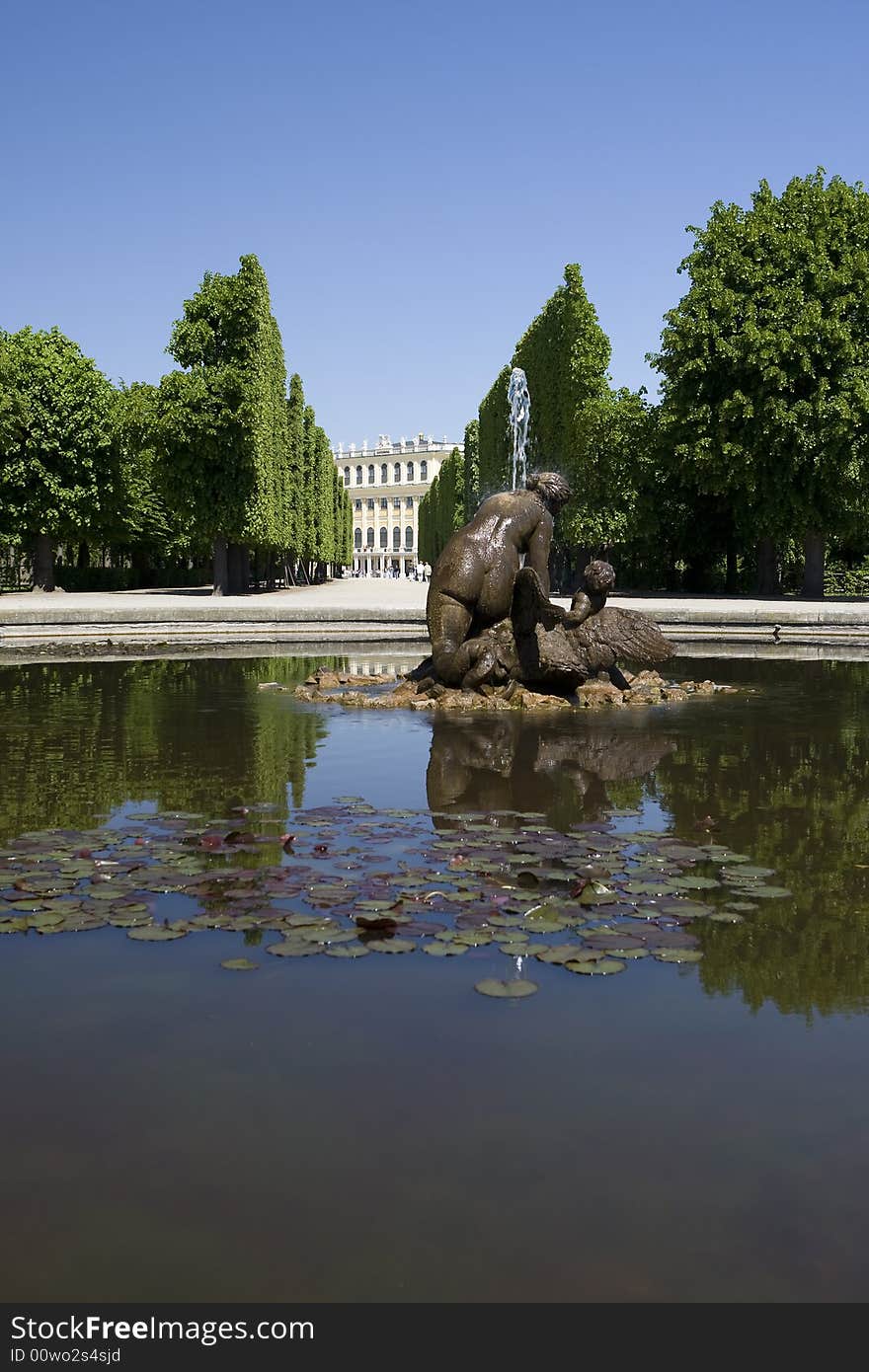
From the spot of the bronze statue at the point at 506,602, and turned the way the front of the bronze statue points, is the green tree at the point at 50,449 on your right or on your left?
on your left

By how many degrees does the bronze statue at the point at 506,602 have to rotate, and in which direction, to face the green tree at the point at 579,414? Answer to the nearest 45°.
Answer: approximately 45° to its left

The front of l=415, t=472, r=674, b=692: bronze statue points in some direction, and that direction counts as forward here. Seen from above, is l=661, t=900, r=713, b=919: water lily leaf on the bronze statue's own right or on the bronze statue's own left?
on the bronze statue's own right

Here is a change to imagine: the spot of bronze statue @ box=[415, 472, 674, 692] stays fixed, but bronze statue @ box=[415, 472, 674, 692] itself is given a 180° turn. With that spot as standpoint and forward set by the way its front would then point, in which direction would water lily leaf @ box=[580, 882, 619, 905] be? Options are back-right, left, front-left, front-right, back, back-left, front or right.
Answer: front-left

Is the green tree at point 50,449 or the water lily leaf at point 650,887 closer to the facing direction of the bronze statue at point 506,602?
the green tree

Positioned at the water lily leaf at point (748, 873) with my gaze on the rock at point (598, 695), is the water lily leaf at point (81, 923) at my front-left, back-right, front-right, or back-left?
back-left

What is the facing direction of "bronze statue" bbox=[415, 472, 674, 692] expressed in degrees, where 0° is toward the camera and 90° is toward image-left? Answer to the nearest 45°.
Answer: approximately 225°

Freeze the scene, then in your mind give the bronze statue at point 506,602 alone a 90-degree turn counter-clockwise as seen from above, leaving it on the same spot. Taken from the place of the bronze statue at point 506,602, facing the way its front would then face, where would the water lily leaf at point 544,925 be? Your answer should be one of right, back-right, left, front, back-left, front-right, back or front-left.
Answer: back-left

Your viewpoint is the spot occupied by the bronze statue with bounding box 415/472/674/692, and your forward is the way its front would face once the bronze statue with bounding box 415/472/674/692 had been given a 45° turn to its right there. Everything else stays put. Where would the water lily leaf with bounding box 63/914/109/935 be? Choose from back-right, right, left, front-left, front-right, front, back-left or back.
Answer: right

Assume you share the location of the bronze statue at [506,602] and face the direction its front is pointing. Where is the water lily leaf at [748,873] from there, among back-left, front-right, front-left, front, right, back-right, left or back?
back-right
